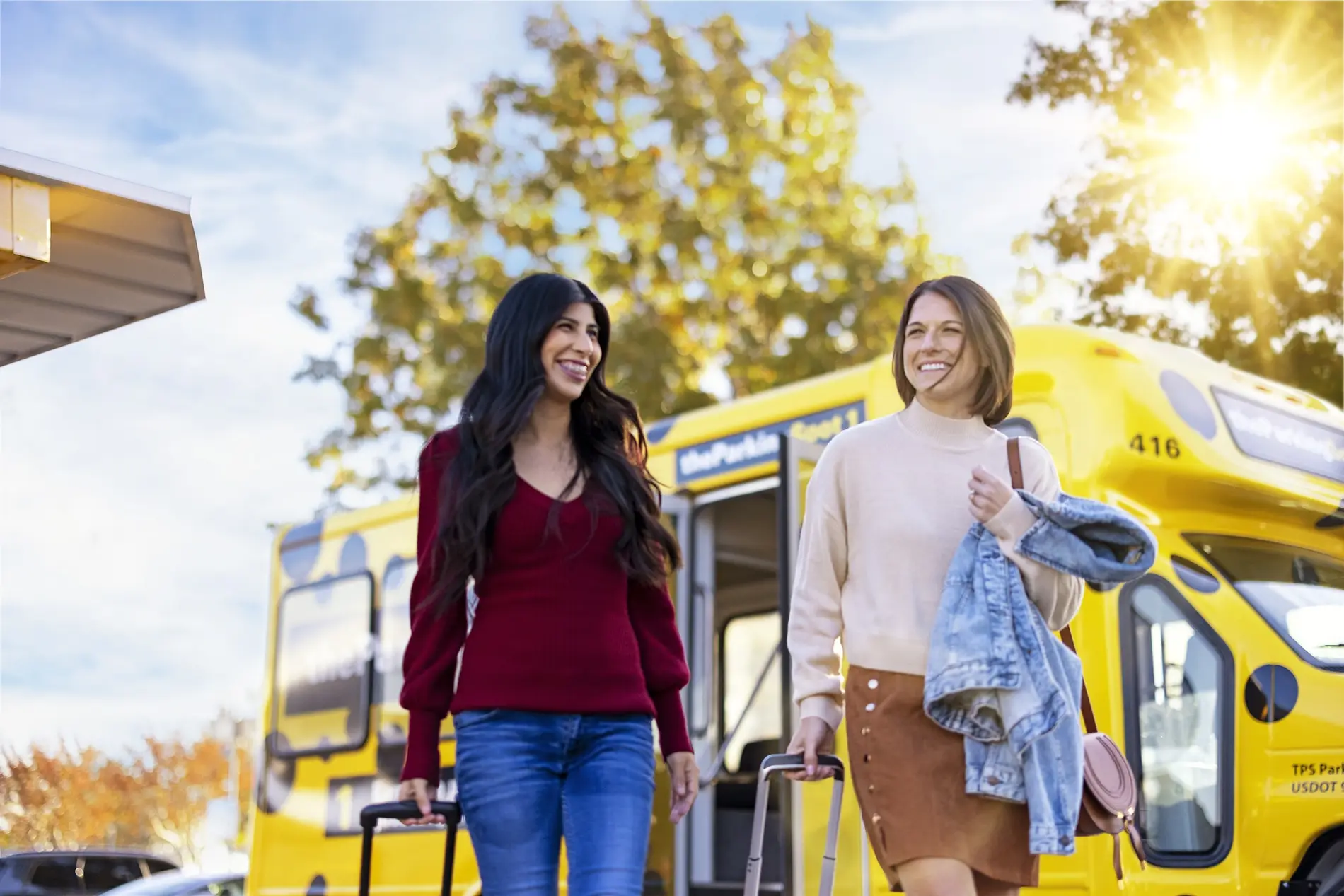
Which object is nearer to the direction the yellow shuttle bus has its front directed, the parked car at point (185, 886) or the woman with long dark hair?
the woman with long dark hair

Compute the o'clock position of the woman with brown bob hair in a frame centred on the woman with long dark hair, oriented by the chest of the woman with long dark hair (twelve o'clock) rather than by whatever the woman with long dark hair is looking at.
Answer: The woman with brown bob hair is roughly at 9 o'clock from the woman with long dark hair.

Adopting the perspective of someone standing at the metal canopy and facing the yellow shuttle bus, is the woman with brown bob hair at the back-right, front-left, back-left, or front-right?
front-right

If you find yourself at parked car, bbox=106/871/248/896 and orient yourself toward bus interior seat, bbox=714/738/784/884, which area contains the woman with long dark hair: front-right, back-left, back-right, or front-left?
front-right

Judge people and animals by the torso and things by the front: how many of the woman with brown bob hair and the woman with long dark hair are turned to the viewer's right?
0

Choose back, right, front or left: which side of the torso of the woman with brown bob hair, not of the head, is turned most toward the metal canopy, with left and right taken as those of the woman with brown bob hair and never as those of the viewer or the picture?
right

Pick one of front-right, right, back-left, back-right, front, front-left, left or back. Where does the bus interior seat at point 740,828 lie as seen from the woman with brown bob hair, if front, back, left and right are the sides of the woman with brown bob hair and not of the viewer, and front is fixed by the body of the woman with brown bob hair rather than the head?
back-right

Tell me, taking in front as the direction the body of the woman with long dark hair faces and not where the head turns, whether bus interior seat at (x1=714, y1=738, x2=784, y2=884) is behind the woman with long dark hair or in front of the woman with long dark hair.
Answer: behind

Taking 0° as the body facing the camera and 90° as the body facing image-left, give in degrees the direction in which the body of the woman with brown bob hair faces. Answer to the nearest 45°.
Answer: approximately 45°

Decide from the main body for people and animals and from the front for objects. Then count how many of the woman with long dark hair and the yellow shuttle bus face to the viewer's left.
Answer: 0

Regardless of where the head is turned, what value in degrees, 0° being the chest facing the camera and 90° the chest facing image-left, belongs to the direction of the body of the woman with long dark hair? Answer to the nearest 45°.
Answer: approximately 0°

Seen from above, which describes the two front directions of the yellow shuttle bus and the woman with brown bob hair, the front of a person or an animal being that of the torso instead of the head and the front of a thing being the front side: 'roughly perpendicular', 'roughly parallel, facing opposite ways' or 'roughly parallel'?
roughly perpendicular

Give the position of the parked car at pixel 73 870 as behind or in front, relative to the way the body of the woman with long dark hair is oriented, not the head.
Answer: behind

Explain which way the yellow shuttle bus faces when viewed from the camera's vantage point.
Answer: facing the viewer and to the right of the viewer

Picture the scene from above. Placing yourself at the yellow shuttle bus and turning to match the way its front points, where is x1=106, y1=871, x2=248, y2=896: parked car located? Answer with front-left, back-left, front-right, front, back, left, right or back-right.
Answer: back

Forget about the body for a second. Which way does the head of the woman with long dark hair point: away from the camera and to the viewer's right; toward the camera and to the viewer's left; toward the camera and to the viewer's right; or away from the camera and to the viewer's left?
toward the camera and to the viewer's right
